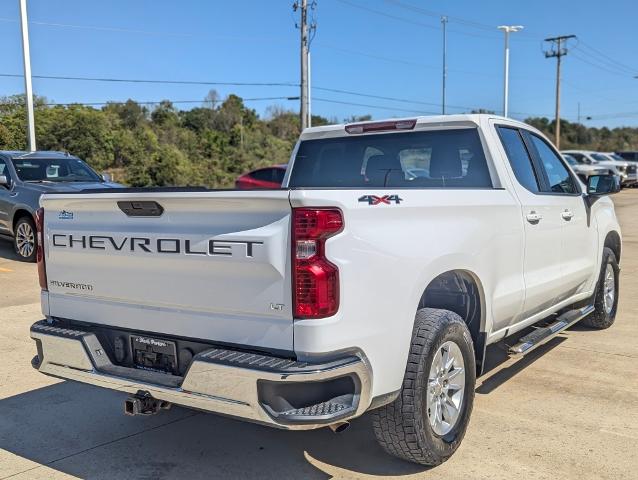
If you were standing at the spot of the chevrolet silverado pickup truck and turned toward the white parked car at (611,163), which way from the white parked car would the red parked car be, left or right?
left

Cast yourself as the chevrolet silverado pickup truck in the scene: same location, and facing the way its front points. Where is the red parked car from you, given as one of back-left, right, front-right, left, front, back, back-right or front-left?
front-left

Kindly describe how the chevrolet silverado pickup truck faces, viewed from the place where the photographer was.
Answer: facing away from the viewer and to the right of the viewer

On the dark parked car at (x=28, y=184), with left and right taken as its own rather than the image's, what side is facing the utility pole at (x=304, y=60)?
left

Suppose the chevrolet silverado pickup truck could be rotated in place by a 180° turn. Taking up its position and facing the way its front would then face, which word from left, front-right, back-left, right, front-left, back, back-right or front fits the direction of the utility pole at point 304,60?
back-right

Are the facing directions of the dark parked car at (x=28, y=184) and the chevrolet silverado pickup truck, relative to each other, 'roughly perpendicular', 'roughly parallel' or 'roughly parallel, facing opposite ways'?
roughly perpendicular

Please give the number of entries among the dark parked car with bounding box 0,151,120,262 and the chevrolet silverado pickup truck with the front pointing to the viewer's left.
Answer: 0

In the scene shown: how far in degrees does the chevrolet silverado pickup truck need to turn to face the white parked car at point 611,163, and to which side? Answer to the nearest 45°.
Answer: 0° — it already faces it

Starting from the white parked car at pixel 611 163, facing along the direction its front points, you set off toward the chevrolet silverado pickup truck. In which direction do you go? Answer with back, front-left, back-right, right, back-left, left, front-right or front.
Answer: front-right

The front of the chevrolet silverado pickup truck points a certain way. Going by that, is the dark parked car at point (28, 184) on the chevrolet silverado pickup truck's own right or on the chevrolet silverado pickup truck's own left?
on the chevrolet silverado pickup truck's own left

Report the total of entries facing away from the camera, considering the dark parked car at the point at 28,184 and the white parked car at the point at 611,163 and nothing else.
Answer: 0

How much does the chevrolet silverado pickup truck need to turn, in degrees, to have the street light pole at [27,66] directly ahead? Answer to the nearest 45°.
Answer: approximately 90° to its left

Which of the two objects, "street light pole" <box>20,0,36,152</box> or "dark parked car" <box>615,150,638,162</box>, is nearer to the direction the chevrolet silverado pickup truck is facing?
the dark parked car

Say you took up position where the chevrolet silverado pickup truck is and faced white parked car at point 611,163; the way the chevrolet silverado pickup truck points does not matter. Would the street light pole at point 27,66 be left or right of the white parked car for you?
left

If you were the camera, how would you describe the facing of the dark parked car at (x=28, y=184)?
facing the viewer and to the right of the viewer
